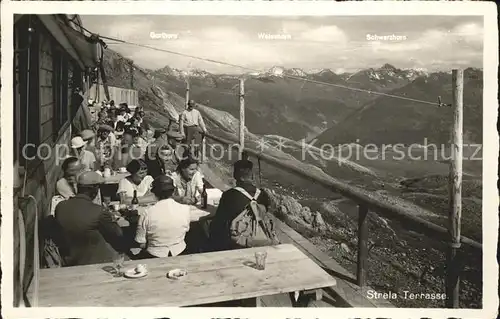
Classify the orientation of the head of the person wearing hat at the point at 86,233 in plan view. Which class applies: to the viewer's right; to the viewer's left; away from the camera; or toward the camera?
away from the camera

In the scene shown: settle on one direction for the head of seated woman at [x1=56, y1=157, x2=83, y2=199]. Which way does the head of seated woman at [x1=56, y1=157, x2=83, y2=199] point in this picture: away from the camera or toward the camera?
toward the camera

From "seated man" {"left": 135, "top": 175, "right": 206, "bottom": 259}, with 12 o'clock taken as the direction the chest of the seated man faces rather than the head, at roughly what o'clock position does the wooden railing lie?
The wooden railing is roughly at 3 o'clock from the seated man.

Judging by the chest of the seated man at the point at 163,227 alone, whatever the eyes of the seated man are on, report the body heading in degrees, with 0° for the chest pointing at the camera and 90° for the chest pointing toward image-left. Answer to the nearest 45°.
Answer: approximately 180°
